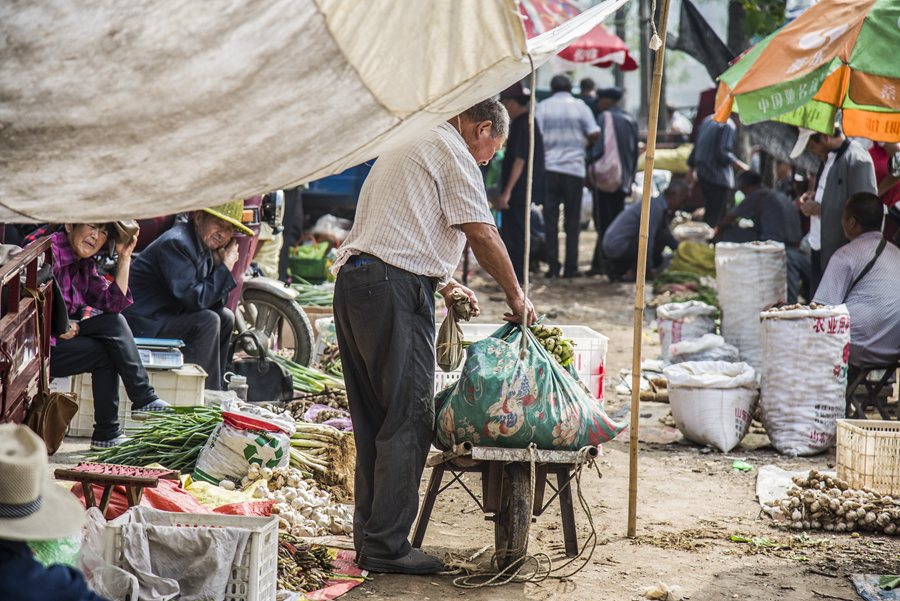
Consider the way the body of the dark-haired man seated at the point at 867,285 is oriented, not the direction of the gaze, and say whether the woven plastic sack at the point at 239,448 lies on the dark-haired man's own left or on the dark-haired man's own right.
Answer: on the dark-haired man's own left

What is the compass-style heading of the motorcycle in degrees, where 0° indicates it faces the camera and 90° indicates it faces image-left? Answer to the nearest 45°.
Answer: approximately 270°

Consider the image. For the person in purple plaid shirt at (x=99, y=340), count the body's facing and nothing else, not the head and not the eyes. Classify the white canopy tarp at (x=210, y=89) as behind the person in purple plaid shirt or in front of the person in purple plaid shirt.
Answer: in front

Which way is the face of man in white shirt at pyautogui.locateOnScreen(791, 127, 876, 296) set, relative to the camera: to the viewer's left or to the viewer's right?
to the viewer's left

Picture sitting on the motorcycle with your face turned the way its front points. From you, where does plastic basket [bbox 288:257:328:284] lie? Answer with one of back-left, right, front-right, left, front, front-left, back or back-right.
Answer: left

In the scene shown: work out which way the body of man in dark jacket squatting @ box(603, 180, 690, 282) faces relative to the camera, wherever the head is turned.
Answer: to the viewer's right

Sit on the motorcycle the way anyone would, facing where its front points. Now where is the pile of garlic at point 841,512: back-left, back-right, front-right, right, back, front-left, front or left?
front-right

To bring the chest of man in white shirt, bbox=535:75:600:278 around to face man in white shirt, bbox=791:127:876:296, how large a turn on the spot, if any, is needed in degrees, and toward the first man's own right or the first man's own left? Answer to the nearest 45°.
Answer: approximately 135° to the first man's own right

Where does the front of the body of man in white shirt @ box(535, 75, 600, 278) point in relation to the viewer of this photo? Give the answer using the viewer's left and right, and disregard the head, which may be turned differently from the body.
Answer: facing away from the viewer

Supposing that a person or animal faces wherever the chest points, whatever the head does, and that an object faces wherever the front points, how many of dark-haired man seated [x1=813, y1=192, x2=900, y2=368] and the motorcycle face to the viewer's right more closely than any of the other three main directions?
1
